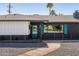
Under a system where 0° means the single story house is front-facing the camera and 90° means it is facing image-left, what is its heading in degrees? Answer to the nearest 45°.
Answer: approximately 0°
